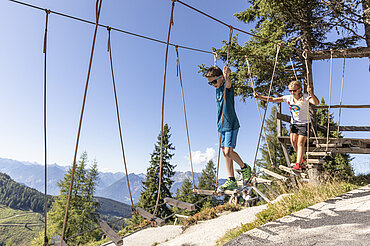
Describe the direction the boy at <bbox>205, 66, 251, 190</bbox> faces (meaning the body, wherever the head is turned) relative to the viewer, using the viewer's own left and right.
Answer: facing the viewer and to the left of the viewer

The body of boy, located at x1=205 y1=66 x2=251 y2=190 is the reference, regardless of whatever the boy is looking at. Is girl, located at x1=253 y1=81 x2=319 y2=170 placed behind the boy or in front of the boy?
behind

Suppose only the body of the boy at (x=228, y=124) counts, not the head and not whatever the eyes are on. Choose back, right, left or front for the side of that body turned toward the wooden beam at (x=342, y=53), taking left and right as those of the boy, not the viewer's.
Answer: back

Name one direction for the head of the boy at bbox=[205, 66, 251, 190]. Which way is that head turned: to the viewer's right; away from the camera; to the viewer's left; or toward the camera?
to the viewer's left

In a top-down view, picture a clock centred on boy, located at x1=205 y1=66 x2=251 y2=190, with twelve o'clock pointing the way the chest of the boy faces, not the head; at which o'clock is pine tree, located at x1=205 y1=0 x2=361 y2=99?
The pine tree is roughly at 5 o'clock from the boy.

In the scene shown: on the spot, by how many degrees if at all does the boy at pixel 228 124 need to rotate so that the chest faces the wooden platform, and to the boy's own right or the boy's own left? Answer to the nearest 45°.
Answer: approximately 180°
